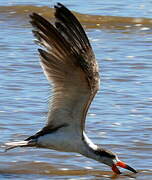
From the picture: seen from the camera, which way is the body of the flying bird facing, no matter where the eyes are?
to the viewer's right
